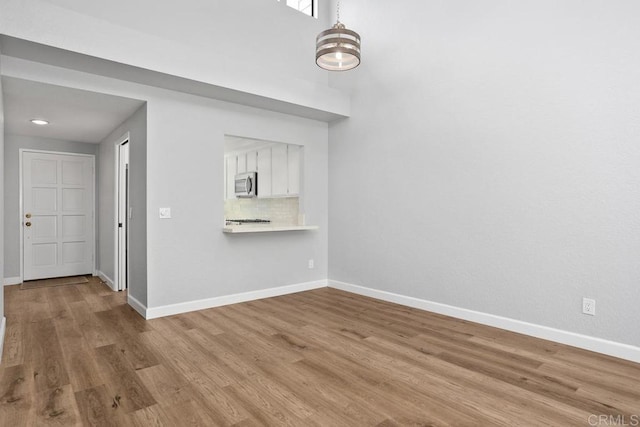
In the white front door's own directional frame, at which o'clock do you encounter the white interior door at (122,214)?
The white interior door is roughly at 11 o'clock from the white front door.

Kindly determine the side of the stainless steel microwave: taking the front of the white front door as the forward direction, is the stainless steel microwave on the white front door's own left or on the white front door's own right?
on the white front door's own left

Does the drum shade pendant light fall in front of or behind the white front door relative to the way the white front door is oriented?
in front

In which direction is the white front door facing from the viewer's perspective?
toward the camera

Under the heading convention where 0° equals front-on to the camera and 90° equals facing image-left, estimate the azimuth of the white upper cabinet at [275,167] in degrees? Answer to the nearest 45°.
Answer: approximately 45°

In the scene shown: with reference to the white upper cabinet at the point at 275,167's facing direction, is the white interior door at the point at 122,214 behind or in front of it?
in front

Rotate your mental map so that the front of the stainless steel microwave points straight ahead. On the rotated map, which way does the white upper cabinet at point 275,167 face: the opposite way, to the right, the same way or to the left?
the same way

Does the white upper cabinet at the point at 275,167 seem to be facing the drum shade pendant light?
no

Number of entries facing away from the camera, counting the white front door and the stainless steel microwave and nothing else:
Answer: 0

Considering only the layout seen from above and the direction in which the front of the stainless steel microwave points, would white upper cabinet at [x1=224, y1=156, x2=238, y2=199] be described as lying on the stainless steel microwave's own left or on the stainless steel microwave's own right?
on the stainless steel microwave's own right

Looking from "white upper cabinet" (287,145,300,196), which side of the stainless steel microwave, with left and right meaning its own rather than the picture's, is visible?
left

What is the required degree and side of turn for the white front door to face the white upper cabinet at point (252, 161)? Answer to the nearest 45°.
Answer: approximately 45° to its left

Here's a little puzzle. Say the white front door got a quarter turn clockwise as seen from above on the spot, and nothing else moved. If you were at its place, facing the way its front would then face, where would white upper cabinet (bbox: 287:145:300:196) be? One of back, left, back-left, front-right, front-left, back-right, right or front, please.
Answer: back-left

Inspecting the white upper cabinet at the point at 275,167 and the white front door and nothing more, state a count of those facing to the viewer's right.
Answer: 0

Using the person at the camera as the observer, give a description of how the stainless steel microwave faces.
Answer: facing the viewer and to the left of the viewer

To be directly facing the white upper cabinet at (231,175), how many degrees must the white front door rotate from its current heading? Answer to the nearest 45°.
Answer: approximately 90° to its left
